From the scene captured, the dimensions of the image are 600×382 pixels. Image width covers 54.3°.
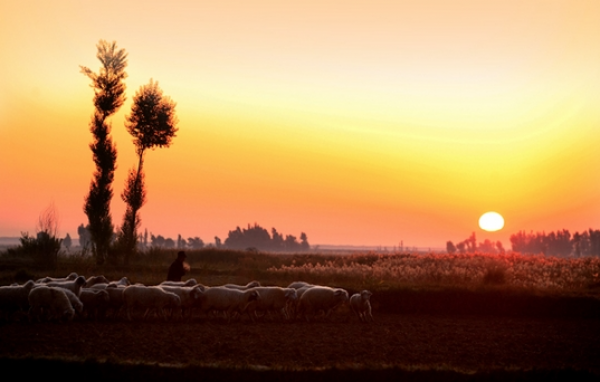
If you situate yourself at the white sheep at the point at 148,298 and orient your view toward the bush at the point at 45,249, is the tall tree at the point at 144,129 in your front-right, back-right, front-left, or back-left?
front-right

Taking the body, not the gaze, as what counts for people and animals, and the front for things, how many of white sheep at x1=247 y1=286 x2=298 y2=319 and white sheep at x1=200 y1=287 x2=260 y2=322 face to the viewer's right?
2

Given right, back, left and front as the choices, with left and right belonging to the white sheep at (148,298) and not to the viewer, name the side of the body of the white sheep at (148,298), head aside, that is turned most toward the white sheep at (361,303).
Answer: front

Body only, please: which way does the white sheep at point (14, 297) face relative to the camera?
to the viewer's right

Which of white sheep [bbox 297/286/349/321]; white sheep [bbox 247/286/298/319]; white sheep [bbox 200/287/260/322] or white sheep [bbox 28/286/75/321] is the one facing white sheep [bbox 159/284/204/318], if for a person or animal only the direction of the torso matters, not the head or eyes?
white sheep [bbox 28/286/75/321]

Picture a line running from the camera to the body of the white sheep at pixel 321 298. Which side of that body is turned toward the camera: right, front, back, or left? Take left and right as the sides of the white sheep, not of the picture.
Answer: right

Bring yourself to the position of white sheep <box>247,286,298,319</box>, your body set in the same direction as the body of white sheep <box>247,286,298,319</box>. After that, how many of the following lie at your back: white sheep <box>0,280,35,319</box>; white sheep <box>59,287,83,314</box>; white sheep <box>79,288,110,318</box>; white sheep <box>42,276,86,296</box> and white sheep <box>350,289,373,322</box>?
4

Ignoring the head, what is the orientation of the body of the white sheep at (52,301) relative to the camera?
to the viewer's right
